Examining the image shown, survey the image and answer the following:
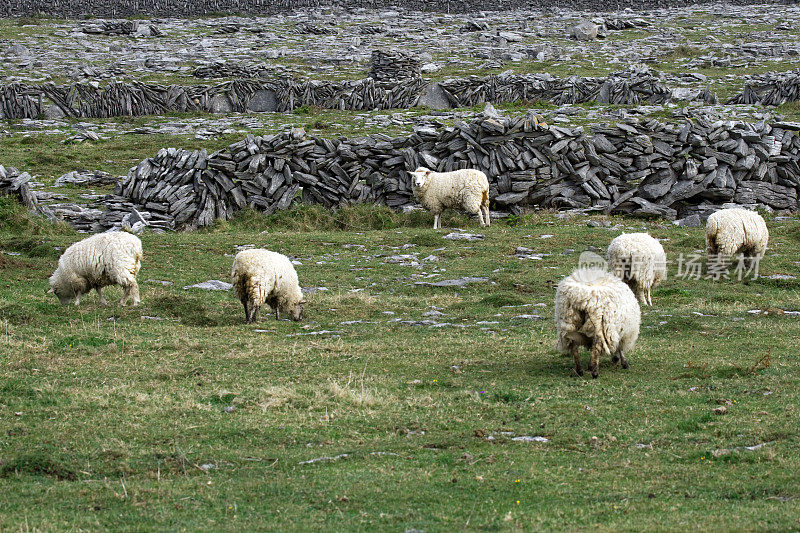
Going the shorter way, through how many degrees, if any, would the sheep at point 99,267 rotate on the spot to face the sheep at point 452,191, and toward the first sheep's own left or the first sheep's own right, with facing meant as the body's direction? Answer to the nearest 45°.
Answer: approximately 135° to the first sheep's own right

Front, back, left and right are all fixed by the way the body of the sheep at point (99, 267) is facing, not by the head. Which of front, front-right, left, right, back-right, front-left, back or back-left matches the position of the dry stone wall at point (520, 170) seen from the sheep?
back-right

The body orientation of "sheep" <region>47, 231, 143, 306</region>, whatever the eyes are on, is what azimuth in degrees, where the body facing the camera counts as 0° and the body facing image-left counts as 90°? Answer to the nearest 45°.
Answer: approximately 90°

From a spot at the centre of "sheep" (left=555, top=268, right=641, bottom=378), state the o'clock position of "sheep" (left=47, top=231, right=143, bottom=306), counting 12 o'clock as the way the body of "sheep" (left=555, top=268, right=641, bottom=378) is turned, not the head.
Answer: "sheep" (left=47, top=231, right=143, bottom=306) is roughly at 8 o'clock from "sheep" (left=555, top=268, right=641, bottom=378).

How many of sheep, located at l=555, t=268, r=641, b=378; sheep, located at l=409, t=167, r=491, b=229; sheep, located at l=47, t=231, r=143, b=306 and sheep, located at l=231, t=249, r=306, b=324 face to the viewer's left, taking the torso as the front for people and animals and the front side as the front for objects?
2

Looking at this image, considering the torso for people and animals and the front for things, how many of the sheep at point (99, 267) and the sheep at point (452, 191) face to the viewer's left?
2

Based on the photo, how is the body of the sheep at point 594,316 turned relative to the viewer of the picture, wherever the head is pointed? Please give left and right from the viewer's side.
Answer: facing away from the viewer and to the right of the viewer

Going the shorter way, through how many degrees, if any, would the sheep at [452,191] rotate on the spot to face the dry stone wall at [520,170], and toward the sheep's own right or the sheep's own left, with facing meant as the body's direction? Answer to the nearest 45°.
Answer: approximately 135° to the sheep's own right

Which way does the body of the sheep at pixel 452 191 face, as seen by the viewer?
to the viewer's left

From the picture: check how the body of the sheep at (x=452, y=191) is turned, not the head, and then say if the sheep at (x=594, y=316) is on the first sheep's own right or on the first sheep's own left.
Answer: on the first sheep's own left
